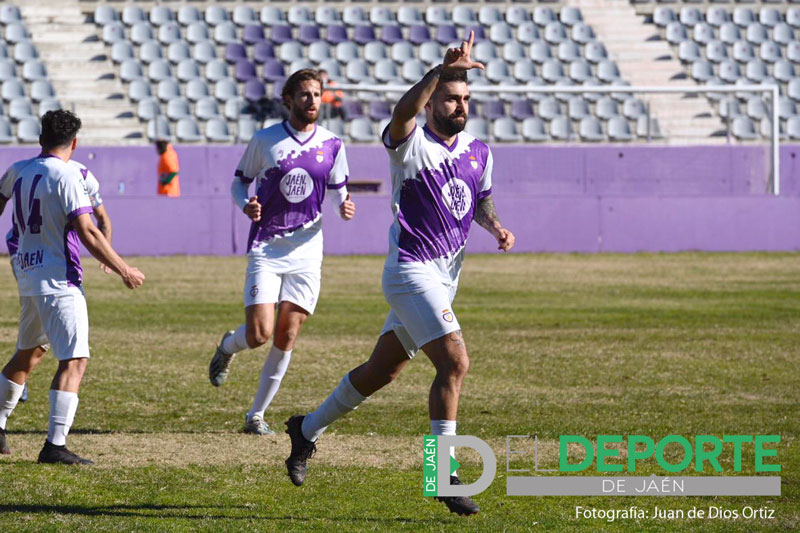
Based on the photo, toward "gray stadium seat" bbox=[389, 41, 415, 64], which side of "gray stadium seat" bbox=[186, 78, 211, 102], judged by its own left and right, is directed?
left

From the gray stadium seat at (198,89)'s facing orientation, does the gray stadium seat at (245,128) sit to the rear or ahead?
ahead

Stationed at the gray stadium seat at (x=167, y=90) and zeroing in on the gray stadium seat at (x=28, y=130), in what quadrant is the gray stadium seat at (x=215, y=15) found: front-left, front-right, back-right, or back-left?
back-right

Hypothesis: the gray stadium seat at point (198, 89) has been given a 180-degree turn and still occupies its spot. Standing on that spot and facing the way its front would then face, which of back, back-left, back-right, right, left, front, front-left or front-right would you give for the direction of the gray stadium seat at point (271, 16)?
front-right

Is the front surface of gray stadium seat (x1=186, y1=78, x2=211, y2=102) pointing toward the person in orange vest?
yes

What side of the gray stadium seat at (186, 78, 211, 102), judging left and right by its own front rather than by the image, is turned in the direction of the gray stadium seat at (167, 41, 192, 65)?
back

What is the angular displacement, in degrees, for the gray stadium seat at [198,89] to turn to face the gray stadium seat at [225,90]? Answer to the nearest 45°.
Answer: approximately 90° to its left

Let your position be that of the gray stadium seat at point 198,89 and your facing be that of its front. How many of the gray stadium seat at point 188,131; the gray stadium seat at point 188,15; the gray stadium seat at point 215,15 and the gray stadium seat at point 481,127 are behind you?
2

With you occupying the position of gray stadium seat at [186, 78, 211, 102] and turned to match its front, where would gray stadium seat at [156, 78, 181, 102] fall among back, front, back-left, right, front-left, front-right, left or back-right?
right

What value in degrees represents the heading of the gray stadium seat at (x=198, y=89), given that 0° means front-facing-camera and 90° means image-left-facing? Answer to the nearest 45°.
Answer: approximately 0°

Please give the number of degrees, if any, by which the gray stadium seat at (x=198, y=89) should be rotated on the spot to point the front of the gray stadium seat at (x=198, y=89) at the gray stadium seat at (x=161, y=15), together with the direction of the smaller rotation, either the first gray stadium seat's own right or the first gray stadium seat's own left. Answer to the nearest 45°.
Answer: approximately 180°

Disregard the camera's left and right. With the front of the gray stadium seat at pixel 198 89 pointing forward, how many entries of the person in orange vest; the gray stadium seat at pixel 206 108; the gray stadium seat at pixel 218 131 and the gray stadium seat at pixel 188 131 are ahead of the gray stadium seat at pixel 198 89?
4

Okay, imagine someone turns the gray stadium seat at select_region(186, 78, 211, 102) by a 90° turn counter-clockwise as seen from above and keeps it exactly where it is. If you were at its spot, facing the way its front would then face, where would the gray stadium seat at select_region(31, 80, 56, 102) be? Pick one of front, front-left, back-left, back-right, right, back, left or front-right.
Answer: back

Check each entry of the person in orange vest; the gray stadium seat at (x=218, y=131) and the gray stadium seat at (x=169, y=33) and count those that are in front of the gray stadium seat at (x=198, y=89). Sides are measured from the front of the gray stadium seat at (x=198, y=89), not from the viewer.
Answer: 2

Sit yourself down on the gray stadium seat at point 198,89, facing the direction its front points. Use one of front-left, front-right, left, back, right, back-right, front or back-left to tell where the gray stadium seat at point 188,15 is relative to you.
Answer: back
